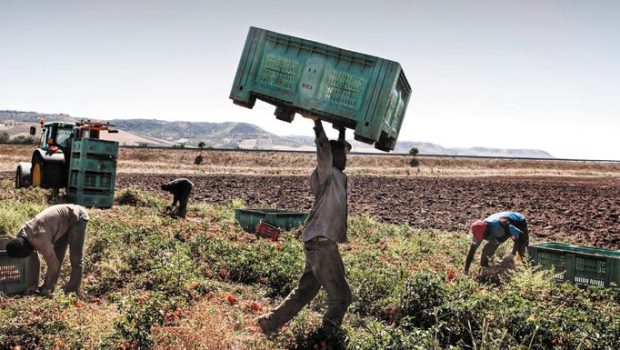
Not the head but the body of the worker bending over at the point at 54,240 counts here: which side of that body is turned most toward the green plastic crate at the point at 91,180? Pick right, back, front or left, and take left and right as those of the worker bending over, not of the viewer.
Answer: right

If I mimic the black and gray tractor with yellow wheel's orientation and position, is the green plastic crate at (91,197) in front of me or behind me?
behind

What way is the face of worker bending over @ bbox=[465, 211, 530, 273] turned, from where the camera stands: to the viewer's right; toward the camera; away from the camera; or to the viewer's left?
to the viewer's left

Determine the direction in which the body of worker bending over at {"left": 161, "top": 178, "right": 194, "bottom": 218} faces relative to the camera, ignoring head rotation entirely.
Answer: to the viewer's left

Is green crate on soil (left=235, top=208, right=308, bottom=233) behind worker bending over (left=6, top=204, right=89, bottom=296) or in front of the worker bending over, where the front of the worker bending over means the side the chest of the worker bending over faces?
behind

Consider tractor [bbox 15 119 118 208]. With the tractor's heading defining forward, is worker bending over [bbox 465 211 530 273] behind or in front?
behind

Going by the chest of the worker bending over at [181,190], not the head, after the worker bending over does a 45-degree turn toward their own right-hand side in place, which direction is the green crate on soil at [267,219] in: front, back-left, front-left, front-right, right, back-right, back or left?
back

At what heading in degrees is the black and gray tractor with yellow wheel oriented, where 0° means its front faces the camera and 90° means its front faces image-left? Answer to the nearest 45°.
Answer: approximately 135°
